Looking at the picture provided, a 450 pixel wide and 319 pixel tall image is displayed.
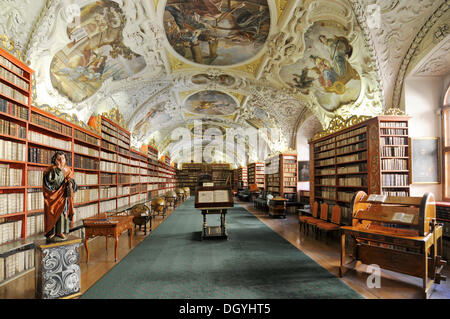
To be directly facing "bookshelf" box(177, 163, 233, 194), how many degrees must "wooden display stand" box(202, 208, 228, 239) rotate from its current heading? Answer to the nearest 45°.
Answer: approximately 180°

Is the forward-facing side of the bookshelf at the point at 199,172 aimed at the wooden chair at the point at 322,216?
yes

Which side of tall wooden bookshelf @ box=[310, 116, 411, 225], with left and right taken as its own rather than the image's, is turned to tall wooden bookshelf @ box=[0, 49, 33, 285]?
front

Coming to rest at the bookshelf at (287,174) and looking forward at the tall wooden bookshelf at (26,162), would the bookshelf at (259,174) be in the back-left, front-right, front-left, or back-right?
back-right

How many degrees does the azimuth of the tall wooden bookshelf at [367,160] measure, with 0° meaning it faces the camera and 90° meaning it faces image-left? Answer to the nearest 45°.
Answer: approximately 45°

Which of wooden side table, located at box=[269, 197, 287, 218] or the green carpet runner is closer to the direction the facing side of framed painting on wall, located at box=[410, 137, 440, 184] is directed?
the green carpet runner
